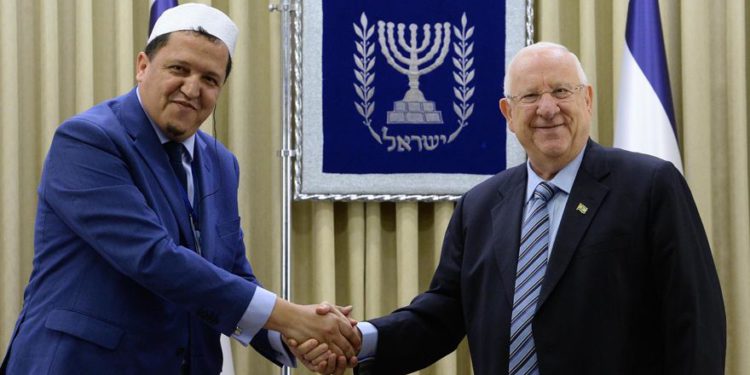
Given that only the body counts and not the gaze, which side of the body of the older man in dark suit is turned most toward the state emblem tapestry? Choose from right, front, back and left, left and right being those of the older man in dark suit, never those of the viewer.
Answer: right

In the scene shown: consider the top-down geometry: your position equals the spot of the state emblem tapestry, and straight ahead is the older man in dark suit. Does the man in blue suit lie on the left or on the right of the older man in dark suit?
right

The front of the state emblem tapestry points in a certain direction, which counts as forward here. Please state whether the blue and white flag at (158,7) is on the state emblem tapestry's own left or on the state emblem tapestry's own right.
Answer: on the state emblem tapestry's own right

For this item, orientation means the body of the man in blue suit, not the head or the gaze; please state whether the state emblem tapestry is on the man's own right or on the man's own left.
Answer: on the man's own left

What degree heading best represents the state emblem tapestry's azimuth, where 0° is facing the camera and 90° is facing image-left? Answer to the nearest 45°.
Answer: approximately 0°

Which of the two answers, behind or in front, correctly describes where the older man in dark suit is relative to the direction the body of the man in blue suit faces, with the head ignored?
in front

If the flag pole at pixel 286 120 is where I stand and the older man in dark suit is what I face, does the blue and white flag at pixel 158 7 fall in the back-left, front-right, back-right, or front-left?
back-right

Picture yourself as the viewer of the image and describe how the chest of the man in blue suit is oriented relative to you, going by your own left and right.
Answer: facing the viewer and to the right of the viewer

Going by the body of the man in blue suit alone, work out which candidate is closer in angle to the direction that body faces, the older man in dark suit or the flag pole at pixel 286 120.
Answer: the older man in dark suit

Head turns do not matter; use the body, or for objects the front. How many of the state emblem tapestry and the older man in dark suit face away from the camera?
0

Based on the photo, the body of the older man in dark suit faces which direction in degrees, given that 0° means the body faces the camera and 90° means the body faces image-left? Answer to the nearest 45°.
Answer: approximately 45°

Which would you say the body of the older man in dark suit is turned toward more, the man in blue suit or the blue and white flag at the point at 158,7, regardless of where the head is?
the man in blue suit

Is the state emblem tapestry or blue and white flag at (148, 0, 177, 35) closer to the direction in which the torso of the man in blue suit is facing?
the state emblem tapestry
